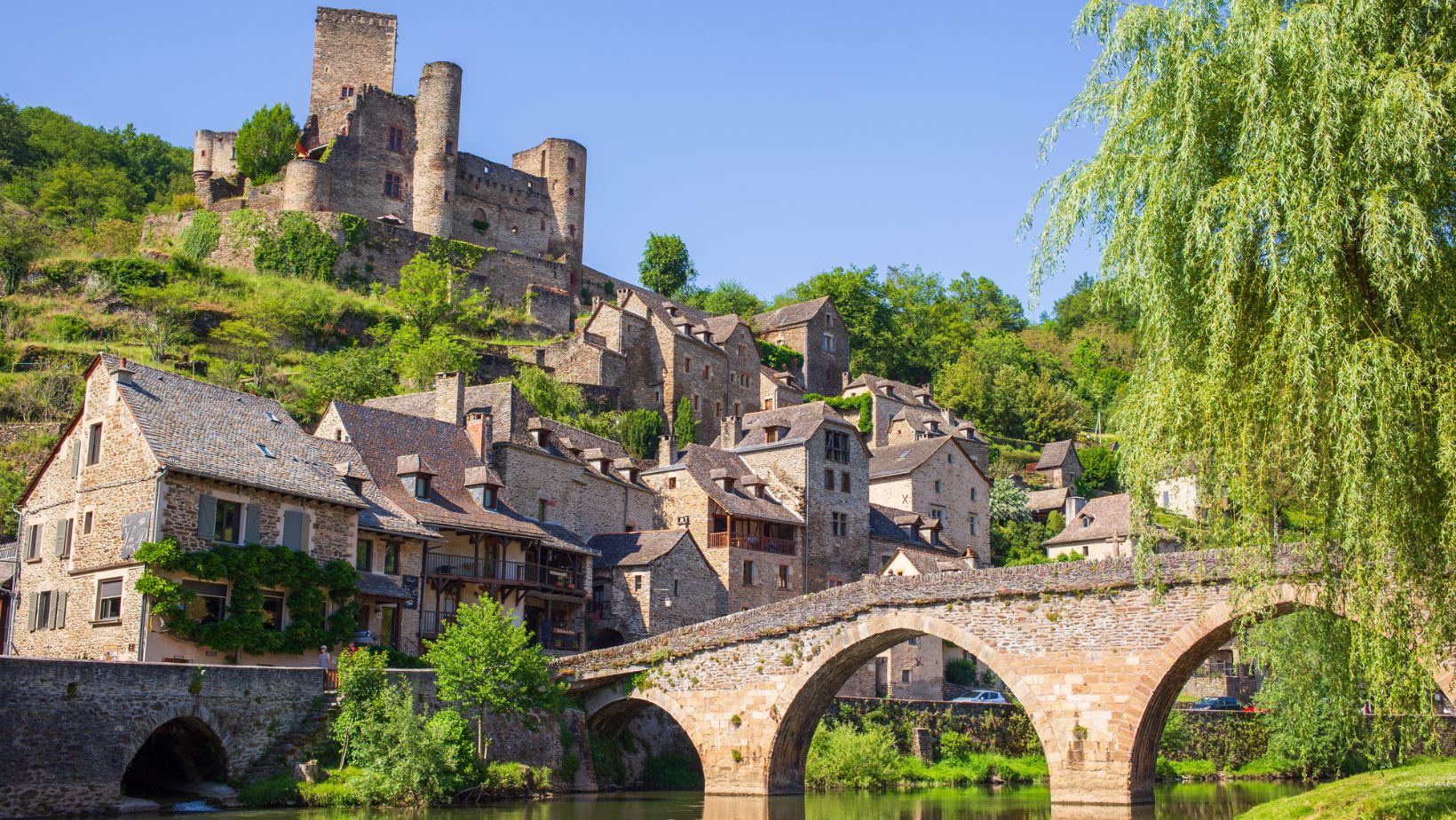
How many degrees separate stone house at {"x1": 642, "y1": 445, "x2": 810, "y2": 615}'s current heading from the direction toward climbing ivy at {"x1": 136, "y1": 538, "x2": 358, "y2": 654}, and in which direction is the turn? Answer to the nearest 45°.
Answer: approximately 90° to its right

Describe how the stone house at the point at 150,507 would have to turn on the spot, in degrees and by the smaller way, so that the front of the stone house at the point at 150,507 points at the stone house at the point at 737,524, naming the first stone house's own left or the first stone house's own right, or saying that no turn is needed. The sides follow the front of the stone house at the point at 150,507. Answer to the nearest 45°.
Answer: approximately 90° to the first stone house's own left

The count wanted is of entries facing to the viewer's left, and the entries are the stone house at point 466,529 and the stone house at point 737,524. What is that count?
0

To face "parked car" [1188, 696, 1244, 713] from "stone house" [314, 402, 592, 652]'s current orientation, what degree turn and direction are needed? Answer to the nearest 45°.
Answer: approximately 45° to its left

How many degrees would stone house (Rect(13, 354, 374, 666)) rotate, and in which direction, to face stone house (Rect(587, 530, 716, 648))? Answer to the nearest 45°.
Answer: approximately 90° to its left

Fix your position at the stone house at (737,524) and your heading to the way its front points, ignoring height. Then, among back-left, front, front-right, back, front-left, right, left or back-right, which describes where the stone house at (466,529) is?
right

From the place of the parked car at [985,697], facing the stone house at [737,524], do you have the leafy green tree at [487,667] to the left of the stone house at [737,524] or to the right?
left

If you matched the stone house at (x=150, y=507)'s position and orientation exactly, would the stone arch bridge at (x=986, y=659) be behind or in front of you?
in front

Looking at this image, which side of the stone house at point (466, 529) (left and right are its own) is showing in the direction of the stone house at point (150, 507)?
right

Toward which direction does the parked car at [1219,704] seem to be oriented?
to the viewer's left

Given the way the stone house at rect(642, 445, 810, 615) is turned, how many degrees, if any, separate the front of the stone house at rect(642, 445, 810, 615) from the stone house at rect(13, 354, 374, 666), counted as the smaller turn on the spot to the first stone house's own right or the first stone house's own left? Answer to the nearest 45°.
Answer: approximately 90° to the first stone house's own right
